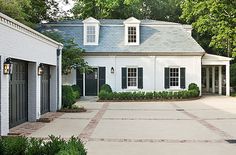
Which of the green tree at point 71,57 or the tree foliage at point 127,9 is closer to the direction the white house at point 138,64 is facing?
the green tree

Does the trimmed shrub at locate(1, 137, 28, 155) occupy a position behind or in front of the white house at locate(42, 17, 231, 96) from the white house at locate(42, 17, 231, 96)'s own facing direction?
in front

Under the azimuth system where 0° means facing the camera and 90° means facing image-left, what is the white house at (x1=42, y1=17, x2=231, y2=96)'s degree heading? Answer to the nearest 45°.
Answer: approximately 0°

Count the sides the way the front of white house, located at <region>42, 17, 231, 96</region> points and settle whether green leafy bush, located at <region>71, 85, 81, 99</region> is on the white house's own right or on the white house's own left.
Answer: on the white house's own right

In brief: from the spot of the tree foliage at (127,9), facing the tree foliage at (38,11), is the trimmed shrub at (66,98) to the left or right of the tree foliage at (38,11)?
left

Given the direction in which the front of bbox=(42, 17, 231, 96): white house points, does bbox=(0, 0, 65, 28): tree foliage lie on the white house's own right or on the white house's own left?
on the white house's own right

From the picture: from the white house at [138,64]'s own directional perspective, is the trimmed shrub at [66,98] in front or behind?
in front

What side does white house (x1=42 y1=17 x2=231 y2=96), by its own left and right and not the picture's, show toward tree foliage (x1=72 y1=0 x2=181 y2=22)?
back

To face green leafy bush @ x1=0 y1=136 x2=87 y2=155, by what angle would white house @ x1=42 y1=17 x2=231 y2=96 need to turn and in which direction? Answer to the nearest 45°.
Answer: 0° — it already faces it
